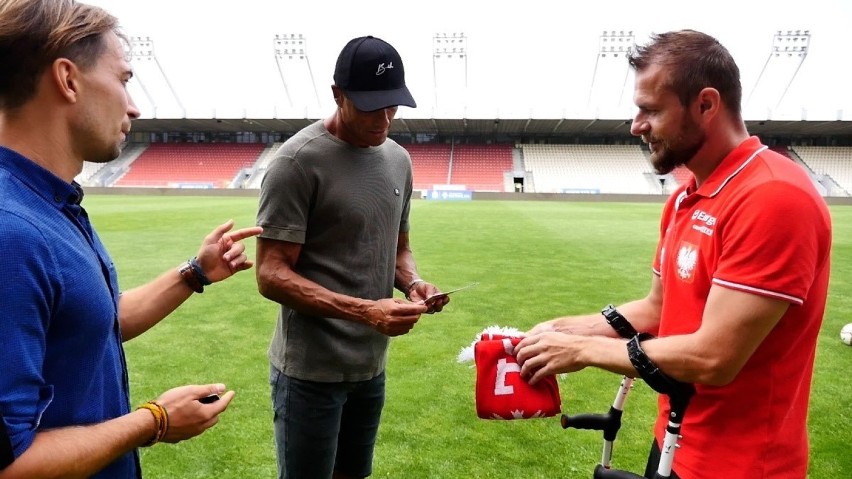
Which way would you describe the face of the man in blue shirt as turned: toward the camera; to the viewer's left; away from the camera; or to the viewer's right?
to the viewer's right

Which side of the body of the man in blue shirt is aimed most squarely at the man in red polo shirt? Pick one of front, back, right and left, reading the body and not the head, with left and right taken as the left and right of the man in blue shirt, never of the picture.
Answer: front

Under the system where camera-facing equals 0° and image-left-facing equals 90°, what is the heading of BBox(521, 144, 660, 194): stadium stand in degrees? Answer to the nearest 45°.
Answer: approximately 0°

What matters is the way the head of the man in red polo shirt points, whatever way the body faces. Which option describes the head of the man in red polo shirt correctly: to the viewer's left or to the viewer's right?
to the viewer's left

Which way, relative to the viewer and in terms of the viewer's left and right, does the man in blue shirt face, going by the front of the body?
facing to the right of the viewer

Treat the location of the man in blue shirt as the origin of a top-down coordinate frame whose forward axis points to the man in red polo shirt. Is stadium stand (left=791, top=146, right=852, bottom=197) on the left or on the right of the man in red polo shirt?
left

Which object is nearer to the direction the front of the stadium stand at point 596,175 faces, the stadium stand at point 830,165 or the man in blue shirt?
the man in blue shirt

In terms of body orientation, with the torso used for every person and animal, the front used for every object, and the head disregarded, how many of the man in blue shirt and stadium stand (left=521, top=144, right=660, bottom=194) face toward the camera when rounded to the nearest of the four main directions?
1

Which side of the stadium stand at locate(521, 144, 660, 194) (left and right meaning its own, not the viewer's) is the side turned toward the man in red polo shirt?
front
